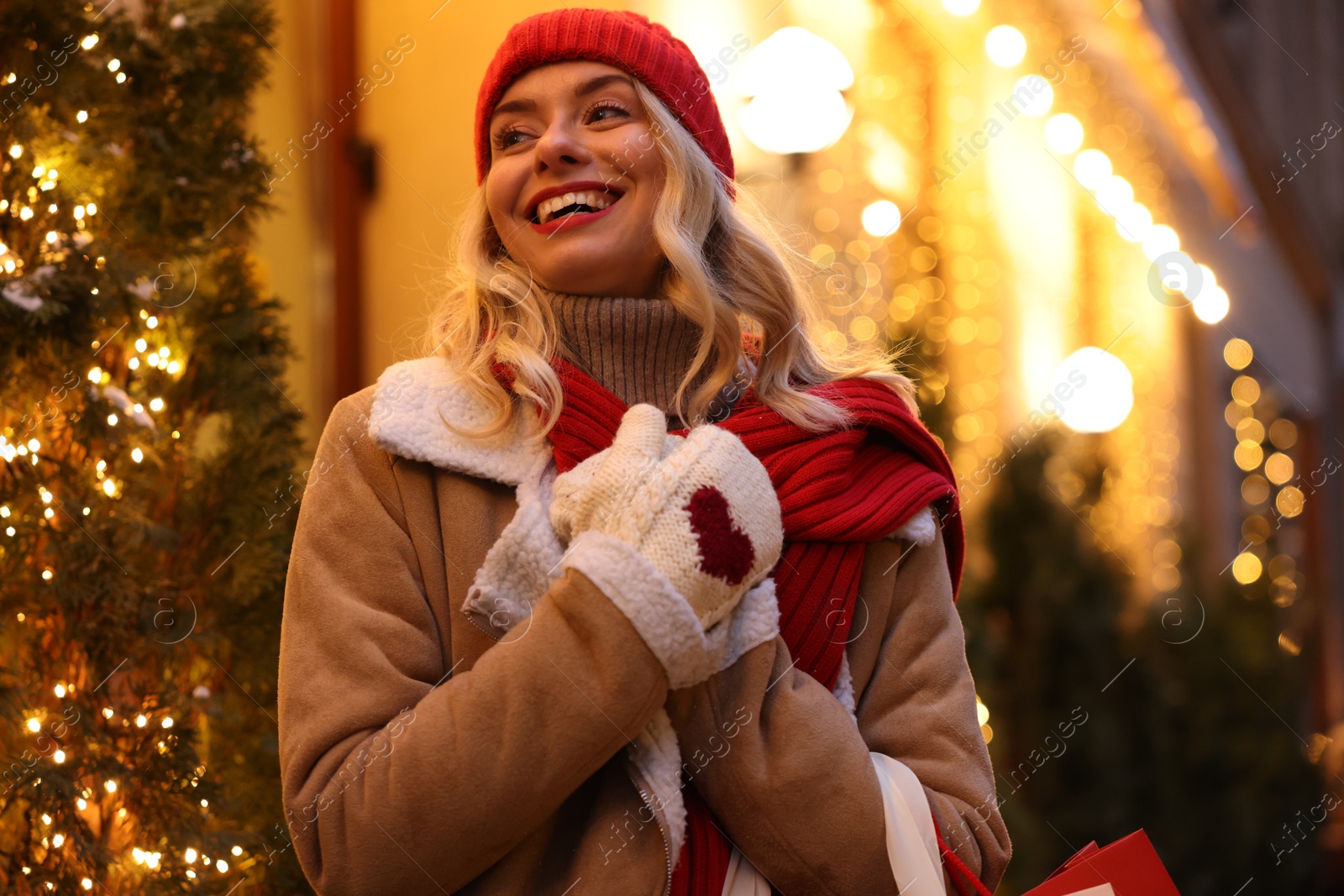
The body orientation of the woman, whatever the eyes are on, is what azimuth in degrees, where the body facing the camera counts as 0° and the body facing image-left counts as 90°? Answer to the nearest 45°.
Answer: approximately 0°
